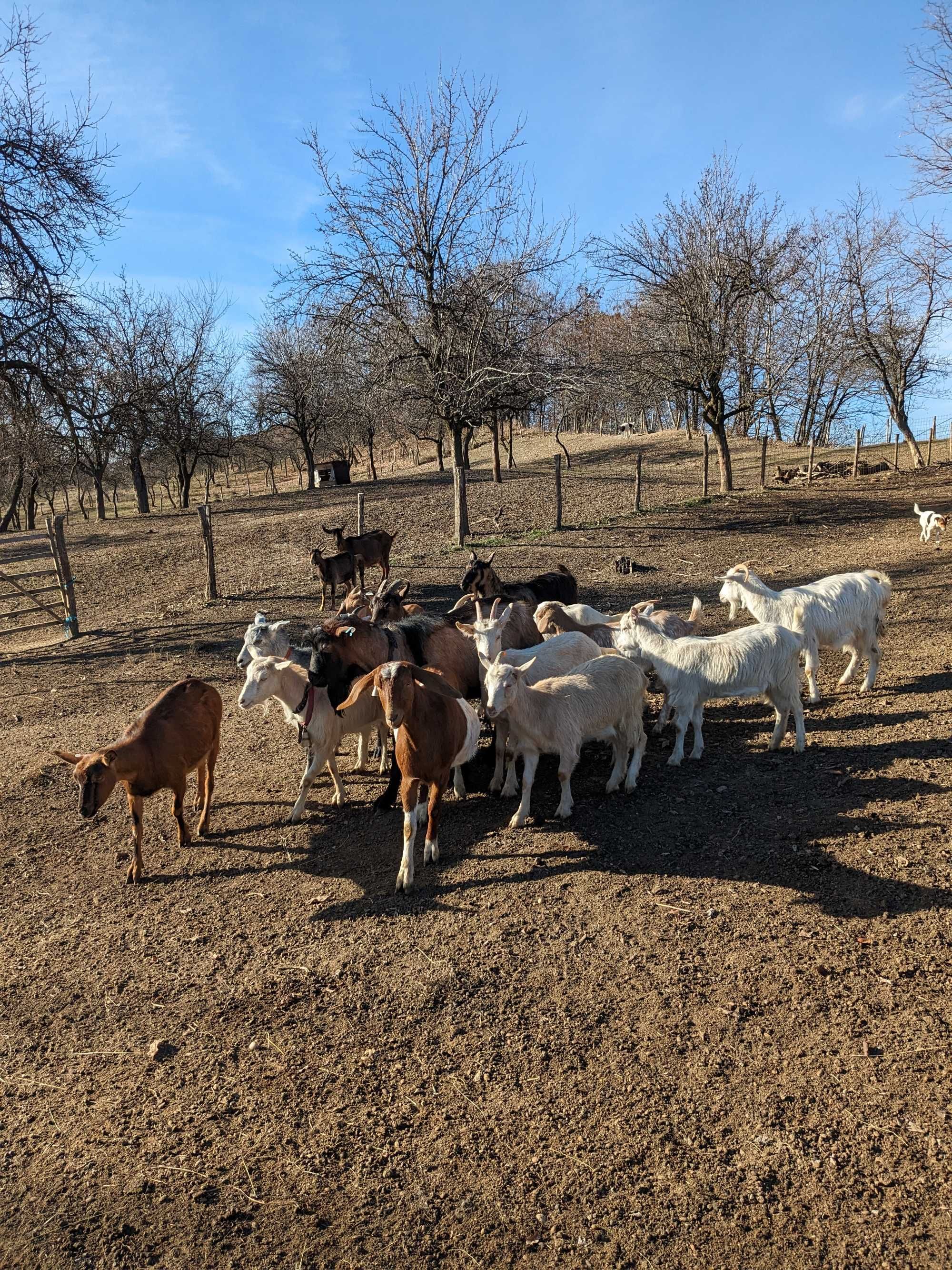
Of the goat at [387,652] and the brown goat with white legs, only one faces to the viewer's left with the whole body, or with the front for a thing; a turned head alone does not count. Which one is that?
the goat

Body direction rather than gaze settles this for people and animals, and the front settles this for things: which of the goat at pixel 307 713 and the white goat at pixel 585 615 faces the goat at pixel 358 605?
the white goat

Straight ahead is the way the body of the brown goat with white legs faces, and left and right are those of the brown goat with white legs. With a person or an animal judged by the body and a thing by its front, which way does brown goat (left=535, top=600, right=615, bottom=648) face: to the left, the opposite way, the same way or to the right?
to the right

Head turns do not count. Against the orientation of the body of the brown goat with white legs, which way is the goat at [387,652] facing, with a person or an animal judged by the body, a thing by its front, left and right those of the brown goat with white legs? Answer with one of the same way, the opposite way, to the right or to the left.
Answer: to the right

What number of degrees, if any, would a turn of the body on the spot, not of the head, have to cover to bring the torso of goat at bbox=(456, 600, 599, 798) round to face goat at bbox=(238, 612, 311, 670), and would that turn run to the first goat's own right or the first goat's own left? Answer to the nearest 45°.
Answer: approximately 45° to the first goat's own right

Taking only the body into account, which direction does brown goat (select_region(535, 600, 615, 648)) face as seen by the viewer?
to the viewer's left

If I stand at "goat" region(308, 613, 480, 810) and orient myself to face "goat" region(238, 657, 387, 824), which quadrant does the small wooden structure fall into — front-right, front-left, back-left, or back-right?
back-right

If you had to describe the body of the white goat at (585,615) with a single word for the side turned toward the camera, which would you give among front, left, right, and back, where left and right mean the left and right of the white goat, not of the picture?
left

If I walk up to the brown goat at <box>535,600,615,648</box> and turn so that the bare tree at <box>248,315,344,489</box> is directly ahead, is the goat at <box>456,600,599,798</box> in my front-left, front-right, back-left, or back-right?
back-left

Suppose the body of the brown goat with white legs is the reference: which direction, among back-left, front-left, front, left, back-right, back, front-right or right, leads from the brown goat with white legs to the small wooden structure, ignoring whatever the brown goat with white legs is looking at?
back

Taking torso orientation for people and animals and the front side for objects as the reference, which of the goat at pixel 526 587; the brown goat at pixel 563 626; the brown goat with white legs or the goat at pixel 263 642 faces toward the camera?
the brown goat with white legs

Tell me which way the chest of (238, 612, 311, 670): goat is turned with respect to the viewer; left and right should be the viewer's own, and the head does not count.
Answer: facing to the left of the viewer

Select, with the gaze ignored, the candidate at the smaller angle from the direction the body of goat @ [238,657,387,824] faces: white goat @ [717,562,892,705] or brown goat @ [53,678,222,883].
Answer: the brown goat

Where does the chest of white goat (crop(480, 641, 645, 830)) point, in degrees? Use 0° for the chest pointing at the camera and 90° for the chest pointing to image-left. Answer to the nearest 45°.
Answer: approximately 45°
